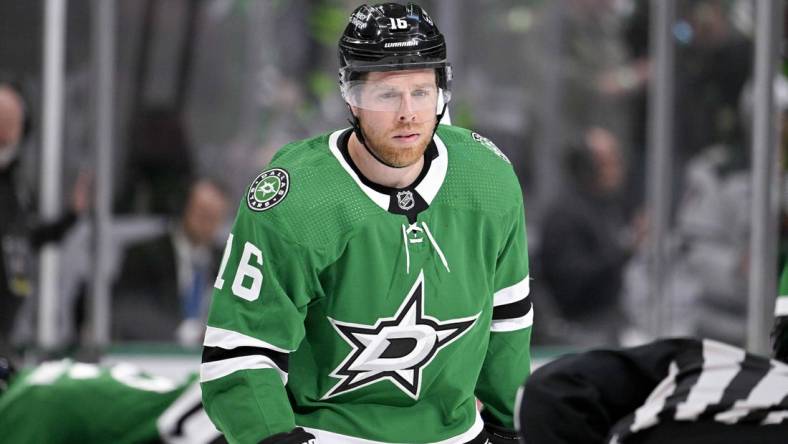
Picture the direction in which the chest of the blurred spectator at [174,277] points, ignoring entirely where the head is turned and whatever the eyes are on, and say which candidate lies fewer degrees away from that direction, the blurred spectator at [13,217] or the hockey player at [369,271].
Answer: the hockey player

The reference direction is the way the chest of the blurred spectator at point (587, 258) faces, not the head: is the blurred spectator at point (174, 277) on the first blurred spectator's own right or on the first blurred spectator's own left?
on the first blurred spectator's own right

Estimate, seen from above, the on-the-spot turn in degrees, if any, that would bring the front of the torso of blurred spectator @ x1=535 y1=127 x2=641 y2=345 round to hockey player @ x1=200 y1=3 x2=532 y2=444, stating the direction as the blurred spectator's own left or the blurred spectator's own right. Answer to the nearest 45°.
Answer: approximately 45° to the blurred spectator's own right

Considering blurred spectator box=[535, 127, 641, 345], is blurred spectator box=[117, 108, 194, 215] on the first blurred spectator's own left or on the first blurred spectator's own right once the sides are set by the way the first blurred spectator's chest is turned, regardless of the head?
on the first blurred spectator's own right
